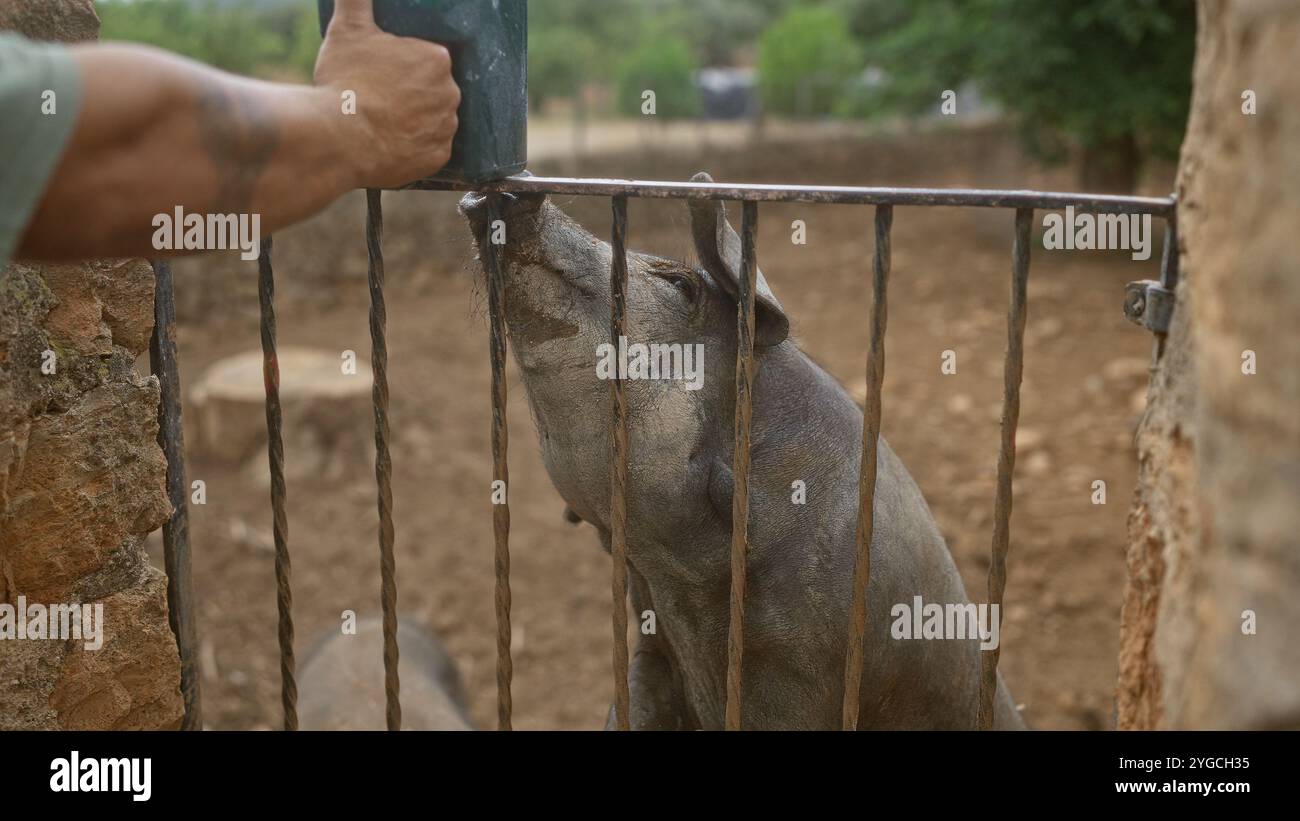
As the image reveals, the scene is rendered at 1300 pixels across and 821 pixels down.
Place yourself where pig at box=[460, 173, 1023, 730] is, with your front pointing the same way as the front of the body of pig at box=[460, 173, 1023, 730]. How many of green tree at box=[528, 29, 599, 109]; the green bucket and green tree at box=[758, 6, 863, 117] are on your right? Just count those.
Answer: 2

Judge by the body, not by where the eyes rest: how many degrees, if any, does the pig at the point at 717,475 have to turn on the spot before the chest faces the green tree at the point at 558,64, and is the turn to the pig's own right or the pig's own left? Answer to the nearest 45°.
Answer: approximately 90° to the pig's own right

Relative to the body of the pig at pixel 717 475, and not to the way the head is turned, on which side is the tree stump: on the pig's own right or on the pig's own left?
on the pig's own right

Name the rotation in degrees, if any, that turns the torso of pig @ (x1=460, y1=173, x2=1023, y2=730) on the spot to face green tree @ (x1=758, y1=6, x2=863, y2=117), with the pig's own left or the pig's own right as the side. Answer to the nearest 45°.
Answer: approximately 90° to the pig's own right

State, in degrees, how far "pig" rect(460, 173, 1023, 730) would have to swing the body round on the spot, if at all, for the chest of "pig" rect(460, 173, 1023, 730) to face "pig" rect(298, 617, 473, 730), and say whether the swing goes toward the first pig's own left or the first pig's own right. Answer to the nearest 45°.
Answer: approximately 45° to the first pig's own right
